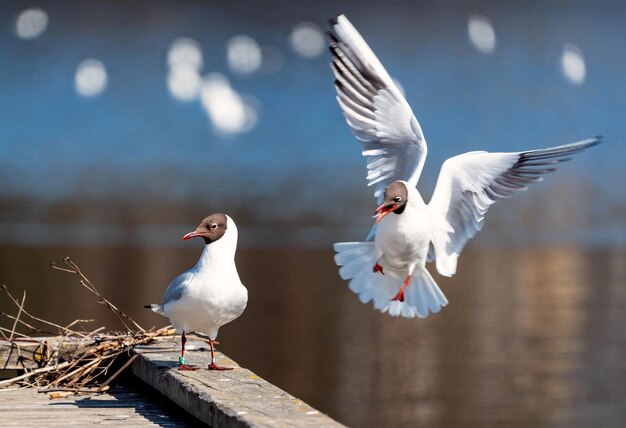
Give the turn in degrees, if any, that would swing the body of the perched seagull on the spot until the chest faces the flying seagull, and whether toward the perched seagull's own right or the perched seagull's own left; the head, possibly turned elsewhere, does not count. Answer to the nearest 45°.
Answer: approximately 90° to the perched seagull's own left

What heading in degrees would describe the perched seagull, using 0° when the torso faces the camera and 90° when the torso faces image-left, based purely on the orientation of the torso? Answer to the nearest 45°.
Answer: approximately 315°
